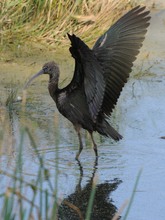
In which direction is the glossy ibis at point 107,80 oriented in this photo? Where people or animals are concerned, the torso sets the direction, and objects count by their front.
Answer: to the viewer's left
